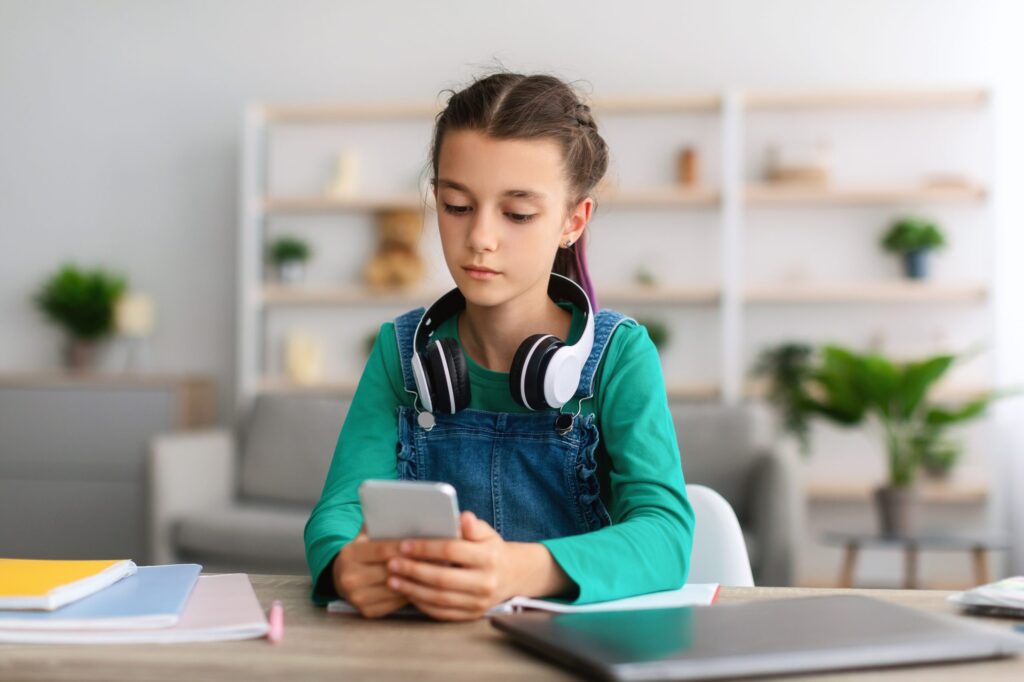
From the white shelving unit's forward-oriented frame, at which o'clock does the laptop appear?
The laptop is roughly at 12 o'clock from the white shelving unit.

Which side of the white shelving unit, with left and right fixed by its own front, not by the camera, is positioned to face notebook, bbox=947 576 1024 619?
front

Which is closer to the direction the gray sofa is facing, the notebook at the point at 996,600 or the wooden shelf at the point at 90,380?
the notebook

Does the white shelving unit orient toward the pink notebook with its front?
yes

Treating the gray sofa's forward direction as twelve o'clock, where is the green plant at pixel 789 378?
The green plant is roughly at 8 o'clock from the gray sofa.

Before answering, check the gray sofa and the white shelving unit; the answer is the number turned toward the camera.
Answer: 2

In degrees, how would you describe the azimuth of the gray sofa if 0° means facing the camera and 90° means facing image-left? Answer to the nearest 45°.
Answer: approximately 0°

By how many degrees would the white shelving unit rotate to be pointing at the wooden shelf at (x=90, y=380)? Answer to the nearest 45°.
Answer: approximately 90° to its right

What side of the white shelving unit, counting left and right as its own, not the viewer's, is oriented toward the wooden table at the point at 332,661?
front

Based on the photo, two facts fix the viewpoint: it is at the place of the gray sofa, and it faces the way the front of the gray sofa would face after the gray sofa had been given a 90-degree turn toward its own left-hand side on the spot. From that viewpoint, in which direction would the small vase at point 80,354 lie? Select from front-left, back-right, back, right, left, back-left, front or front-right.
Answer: back-left

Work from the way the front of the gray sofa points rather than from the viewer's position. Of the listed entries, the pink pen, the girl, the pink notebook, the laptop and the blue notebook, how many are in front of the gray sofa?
5

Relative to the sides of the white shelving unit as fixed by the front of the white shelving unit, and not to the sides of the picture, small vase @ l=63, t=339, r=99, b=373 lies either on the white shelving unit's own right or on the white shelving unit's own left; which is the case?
on the white shelving unit's own right

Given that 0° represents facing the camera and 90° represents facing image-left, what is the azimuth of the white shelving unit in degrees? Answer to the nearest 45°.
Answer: approximately 0°

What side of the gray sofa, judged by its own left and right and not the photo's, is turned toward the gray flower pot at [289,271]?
back
